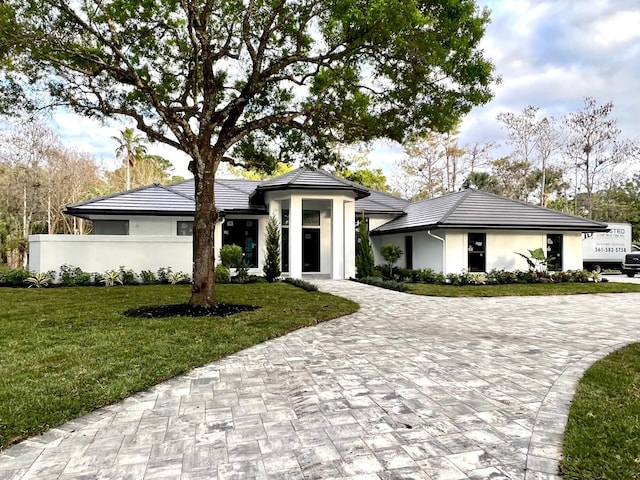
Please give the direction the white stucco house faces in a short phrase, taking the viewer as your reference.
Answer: facing the viewer

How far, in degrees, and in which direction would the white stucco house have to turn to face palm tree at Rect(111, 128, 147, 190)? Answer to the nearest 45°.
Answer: approximately 135° to its right

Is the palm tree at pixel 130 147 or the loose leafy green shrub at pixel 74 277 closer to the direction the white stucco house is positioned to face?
the loose leafy green shrub

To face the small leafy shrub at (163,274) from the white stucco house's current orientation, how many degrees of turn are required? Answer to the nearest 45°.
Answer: approximately 45° to its right

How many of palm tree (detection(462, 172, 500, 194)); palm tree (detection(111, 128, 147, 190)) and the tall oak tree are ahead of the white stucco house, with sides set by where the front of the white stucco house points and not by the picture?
1

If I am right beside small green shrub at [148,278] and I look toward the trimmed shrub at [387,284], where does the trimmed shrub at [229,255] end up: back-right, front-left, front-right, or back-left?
front-left

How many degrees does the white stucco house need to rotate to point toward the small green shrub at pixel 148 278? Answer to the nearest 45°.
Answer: approximately 45° to its right

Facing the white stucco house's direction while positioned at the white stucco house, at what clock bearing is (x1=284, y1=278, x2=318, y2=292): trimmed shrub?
The trimmed shrub is roughly at 12 o'clock from the white stucco house.

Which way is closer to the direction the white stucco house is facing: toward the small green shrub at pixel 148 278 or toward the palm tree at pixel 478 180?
the small green shrub

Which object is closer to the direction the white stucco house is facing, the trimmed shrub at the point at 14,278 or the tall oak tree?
the tall oak tree

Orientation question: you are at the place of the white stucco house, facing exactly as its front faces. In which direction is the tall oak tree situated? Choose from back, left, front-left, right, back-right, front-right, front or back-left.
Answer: front
